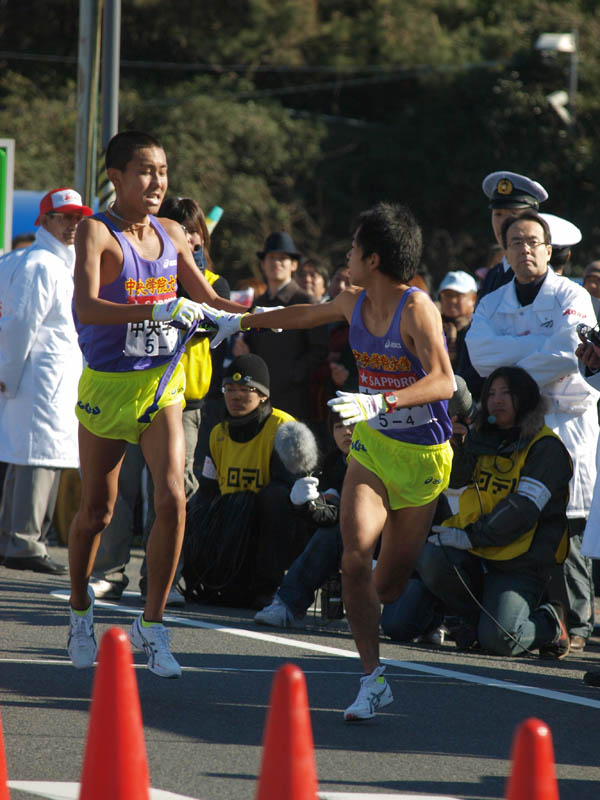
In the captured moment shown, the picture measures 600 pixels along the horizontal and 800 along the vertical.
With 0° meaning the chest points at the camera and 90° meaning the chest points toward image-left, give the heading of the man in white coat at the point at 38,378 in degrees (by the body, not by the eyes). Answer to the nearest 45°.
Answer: approximately 270°

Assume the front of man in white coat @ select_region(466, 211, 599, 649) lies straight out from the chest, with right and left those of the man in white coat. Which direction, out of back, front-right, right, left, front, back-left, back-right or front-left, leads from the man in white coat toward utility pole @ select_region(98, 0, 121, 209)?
back-right

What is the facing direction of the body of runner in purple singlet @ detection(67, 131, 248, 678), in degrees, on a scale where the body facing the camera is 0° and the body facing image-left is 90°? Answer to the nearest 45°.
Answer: approximately 315°

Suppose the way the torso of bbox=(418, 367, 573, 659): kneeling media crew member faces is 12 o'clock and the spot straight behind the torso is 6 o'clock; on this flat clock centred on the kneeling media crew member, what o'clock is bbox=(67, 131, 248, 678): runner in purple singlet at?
The runner in purple singlet is roughly at 12 o'clock from the kneeling media crew member.

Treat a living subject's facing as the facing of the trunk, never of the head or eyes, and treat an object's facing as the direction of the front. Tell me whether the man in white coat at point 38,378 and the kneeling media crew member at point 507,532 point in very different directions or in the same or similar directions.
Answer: very different directions

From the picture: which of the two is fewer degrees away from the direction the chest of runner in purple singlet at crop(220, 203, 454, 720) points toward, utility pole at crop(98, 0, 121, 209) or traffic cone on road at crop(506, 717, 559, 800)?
the traffic cone on road

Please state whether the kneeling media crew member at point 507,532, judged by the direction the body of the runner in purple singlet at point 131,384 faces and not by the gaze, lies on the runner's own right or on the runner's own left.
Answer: on the runner's own left
